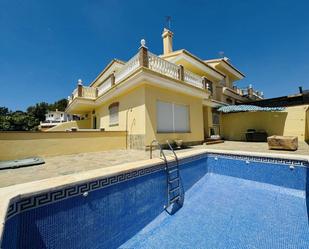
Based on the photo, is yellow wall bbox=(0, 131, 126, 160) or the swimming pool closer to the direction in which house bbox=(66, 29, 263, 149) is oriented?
the swimming pool

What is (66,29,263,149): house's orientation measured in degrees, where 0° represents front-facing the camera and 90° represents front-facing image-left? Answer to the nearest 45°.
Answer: approximately 315°

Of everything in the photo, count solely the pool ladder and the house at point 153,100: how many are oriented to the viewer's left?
0

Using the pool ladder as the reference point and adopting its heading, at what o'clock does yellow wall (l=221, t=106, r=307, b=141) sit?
The yellow wall is roughly at 9 o'clock from the pool ladder.

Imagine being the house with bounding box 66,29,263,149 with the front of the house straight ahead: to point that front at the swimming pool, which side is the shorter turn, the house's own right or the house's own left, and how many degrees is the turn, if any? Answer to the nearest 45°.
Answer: approximately 45° to the house's own right

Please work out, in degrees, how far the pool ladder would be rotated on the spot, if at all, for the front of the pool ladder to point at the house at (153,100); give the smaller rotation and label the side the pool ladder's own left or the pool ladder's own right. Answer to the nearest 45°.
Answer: approximately 135° to the pool ladder's own left

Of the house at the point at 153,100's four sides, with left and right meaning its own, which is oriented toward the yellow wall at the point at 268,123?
left

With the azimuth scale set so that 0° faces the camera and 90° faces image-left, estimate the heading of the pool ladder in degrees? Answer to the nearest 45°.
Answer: approximately 315°

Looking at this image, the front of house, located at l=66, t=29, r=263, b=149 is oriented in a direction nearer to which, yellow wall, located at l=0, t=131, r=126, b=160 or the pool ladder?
the pool ladder
